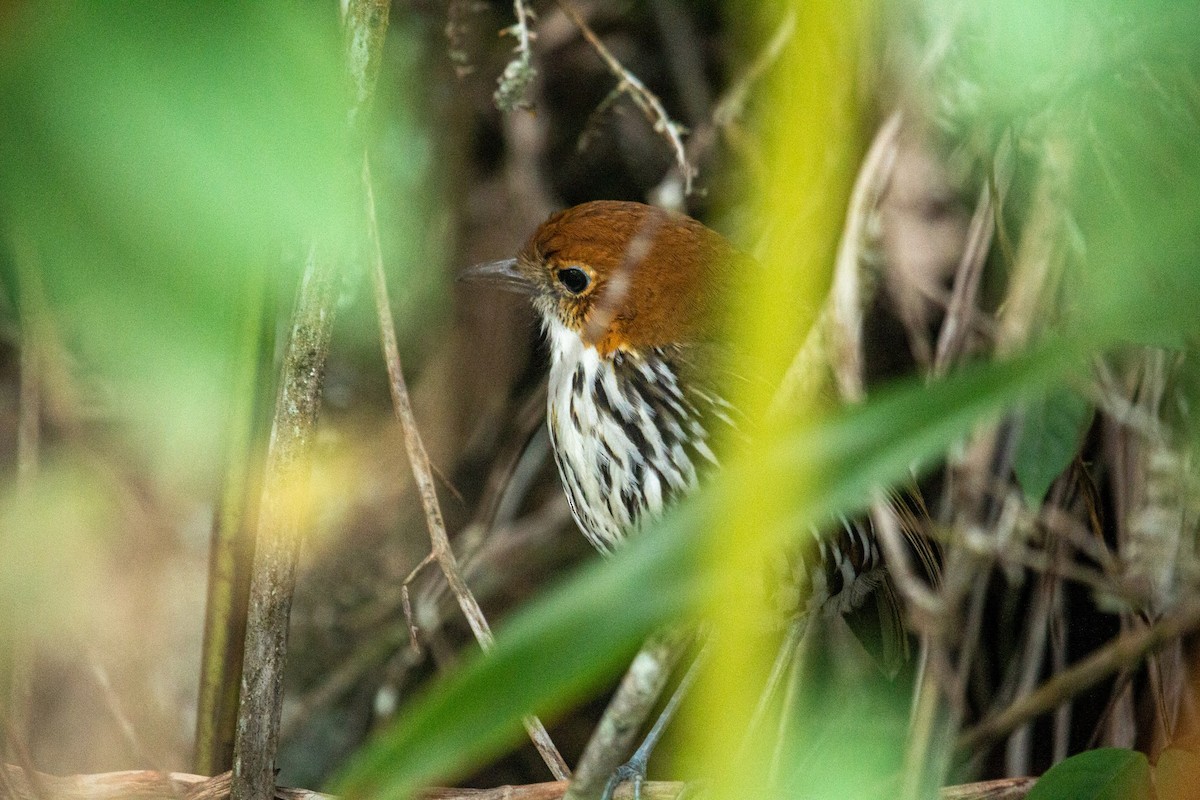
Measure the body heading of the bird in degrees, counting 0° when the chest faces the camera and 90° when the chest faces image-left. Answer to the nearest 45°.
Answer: approximately 90°

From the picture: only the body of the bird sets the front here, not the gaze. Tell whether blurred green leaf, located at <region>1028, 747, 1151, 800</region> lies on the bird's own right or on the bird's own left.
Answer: on the bird's own left
